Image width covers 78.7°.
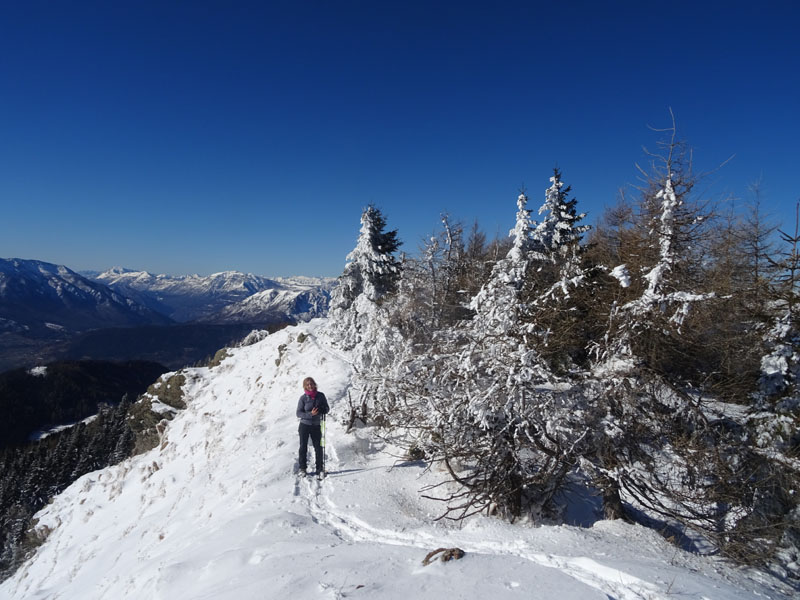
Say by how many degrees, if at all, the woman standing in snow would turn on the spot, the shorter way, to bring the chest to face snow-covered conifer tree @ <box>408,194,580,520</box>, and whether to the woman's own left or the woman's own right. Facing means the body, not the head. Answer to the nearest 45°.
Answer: approximately 45° to the woman's own left

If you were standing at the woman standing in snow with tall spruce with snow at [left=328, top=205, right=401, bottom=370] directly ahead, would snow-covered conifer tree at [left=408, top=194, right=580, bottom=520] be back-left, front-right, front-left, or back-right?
back-right

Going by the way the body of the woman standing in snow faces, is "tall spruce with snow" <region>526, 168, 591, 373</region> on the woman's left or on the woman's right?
on the woman's left

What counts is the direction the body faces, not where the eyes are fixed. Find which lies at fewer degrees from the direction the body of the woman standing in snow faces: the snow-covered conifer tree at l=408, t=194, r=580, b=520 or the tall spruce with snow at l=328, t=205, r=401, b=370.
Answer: the snow-covered conifer tree

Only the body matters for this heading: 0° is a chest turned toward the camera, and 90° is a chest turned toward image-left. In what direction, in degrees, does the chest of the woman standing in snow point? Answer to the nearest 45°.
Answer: approximately 0°

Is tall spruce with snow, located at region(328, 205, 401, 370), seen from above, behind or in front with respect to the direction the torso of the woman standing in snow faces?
behind
